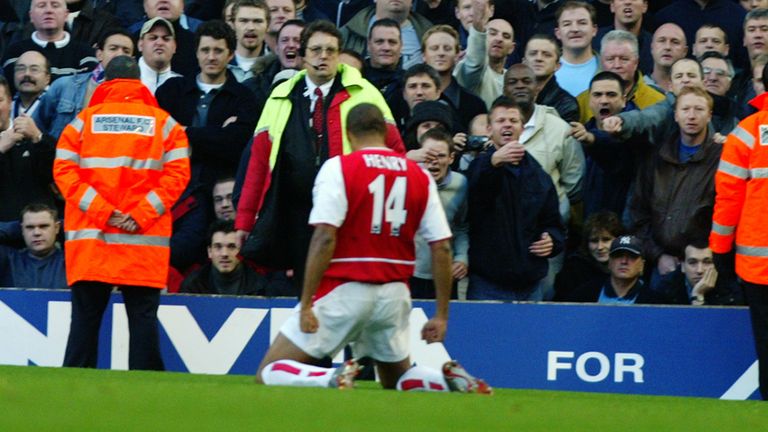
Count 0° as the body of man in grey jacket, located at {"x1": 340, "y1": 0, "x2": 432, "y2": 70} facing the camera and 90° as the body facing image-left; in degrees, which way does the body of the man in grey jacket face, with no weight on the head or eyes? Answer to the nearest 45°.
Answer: approximately 0°

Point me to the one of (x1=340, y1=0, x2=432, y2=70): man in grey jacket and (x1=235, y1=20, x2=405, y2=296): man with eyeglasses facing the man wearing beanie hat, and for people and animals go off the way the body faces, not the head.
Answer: the man in grey jacket

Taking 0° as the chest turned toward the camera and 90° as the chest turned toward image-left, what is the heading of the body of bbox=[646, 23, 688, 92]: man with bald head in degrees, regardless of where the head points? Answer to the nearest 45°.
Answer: approximately 0°

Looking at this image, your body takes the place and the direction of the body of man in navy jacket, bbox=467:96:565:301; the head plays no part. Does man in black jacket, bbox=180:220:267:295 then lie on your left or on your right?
on your right

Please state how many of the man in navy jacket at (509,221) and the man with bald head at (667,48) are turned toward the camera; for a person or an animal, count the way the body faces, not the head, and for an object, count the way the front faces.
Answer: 2

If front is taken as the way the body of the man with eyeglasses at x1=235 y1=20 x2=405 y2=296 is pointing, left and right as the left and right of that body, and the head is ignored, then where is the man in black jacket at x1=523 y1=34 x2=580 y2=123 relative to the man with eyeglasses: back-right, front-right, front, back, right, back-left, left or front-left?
back-left

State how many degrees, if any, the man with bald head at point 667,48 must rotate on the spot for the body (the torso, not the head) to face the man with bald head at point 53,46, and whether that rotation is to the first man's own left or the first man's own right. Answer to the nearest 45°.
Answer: approximately 90° to the first man's own right
